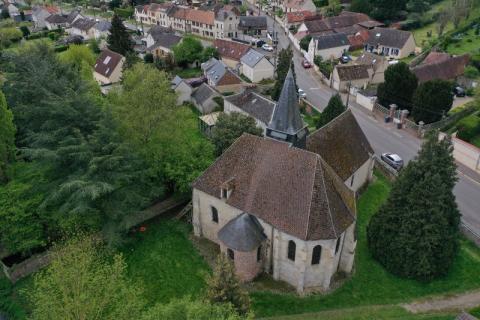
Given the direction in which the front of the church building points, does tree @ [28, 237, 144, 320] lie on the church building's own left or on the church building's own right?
on the church building's own left
